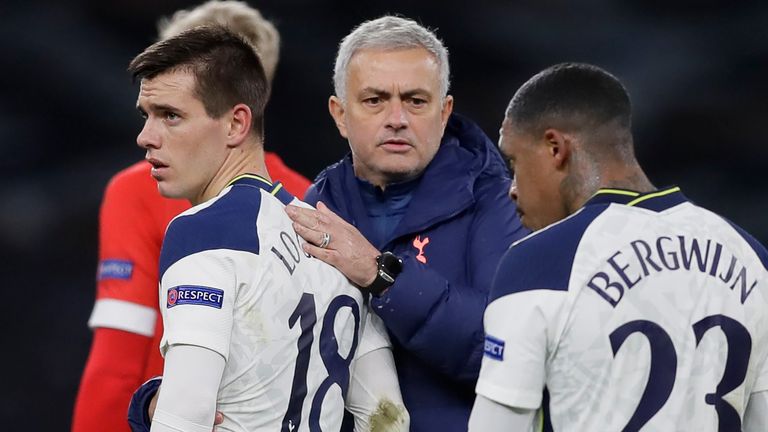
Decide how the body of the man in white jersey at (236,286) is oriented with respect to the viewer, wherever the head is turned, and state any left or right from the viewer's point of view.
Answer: facing away from the viewer and to the left of the viewer

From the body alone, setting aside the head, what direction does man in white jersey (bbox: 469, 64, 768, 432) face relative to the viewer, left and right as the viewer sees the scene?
facing away from the viewer and to the left of the viewer

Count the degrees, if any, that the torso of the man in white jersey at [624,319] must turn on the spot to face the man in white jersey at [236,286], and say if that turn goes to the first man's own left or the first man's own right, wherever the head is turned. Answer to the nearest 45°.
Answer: approximately 45° to the first man's own left

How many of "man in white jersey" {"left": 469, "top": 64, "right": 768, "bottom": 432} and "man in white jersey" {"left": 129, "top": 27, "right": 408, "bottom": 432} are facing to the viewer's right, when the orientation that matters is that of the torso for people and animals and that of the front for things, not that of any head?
0

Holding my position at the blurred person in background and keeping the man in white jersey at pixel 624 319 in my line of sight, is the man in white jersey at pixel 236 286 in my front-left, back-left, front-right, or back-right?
front-right

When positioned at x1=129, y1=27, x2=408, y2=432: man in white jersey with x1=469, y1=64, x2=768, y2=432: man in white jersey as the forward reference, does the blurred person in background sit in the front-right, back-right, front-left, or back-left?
back-left

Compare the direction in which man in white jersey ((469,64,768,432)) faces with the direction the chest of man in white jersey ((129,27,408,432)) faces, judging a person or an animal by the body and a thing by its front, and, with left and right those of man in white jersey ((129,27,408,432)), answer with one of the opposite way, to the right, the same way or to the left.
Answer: the same way

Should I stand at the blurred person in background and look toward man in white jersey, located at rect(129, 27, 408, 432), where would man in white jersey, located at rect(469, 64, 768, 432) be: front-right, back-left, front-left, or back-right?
front-left

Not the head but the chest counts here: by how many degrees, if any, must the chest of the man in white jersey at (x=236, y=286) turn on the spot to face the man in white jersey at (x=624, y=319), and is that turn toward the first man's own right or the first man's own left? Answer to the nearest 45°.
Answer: approximately 135° to the first man's own right

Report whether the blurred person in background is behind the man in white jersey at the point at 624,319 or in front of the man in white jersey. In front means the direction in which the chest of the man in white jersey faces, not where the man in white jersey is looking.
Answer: in front

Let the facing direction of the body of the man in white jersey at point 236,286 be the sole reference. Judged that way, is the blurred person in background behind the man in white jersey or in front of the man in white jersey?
in front
